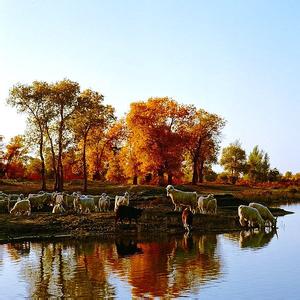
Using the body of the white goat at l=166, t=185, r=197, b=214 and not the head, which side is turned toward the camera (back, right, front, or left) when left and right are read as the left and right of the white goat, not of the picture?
left

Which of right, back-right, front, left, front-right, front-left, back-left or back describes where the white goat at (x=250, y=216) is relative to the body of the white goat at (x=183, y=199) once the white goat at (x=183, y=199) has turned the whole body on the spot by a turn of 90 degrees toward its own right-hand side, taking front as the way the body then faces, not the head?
back-right

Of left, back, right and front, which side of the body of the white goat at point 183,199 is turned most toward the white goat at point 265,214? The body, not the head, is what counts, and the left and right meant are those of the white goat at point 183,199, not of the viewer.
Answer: back

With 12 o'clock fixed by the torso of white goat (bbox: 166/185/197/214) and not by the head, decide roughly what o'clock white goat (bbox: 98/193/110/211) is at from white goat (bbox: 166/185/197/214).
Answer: white goat (bbox: 98/193/110/211) is roughly at 1 o'clock from white goat (bbox: 166/185/197/214).
